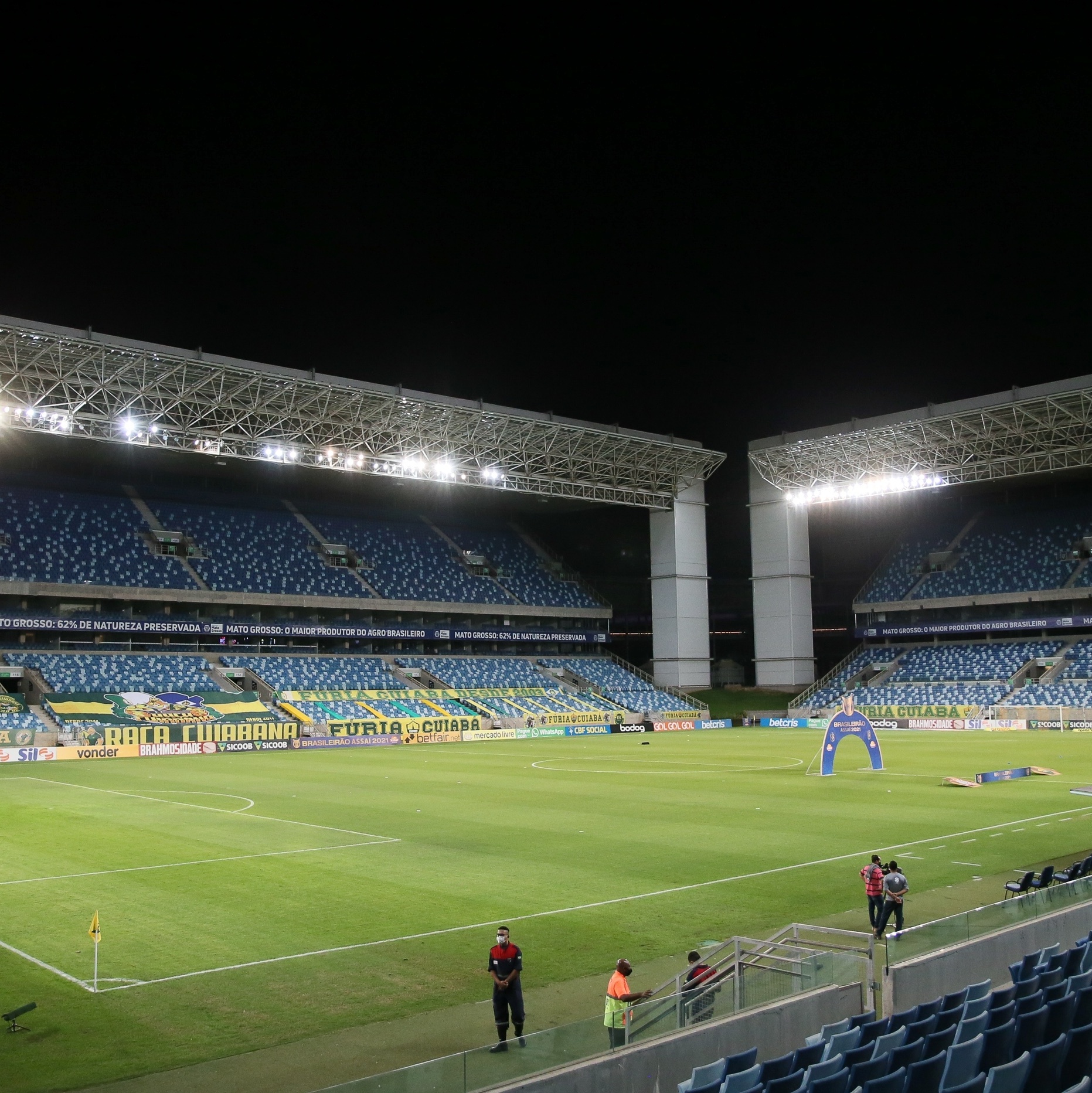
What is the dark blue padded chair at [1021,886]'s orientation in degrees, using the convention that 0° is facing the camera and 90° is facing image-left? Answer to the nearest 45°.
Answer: approximately 135°

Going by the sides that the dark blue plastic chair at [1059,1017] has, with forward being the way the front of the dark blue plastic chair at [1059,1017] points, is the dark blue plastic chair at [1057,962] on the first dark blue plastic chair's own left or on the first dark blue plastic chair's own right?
on the first dark blue plastic chair's own right

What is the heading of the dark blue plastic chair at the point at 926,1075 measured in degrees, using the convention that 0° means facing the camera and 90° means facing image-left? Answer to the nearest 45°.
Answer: approximately 135°

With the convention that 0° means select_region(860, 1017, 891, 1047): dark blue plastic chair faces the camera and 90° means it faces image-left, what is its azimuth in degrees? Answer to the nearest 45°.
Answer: approximately 135°

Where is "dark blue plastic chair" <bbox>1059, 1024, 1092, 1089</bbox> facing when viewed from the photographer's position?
facing away from the viewer and to the left of the viewer

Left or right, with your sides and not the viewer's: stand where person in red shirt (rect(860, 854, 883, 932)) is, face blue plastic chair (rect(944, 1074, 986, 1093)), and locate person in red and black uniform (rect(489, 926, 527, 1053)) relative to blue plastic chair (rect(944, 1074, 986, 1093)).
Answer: right

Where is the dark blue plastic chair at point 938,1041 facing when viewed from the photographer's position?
facing away from the viewer and to the left of the viewer

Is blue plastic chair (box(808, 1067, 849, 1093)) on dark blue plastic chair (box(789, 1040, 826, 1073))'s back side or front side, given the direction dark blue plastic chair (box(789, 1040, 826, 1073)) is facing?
on the back side

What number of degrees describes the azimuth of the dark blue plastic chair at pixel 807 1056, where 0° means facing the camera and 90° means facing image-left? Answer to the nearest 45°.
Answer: approximately 135°

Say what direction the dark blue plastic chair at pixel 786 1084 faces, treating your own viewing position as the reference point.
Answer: facing away from the viewer and to the left of the viewer

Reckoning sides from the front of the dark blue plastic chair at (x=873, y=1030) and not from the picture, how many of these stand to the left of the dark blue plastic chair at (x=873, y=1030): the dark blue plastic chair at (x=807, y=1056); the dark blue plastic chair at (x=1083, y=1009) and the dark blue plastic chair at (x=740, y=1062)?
2

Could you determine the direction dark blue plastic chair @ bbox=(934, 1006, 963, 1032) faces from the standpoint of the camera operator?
facing away from the viewer and to the left of the viewer

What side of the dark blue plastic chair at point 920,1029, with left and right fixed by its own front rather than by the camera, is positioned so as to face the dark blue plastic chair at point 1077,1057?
back
